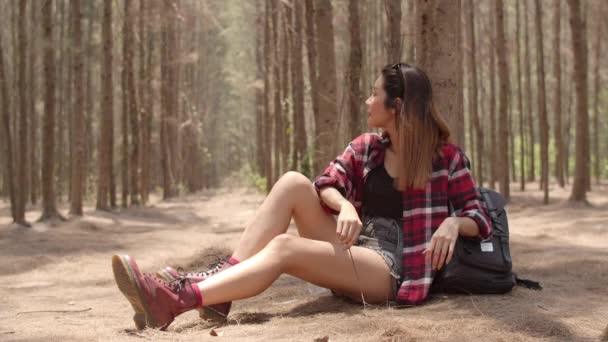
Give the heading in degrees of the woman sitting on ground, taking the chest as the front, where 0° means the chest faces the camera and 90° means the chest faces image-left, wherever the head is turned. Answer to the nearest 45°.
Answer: approximately 45°

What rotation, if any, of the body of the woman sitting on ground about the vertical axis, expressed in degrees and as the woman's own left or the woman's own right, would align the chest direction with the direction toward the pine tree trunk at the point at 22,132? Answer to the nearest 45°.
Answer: approximately 90° to the woman's own right

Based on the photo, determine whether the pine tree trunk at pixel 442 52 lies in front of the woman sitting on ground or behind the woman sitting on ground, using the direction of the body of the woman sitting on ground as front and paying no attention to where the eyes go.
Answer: behind

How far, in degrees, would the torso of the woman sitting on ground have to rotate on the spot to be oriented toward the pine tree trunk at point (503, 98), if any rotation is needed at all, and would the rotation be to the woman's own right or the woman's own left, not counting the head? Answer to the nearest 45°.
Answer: approximately 135° to the woman's own right
